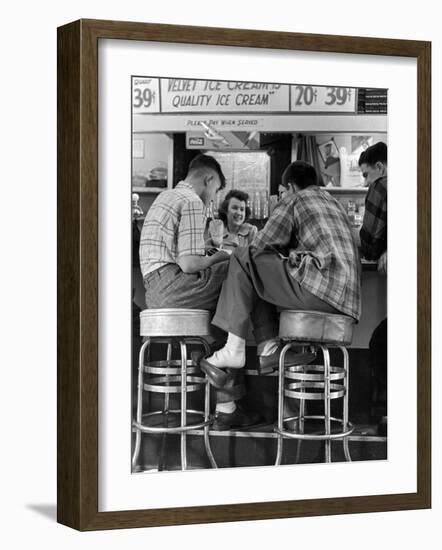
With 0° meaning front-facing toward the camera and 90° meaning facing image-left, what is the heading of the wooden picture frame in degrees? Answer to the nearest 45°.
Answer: approximately 315°
